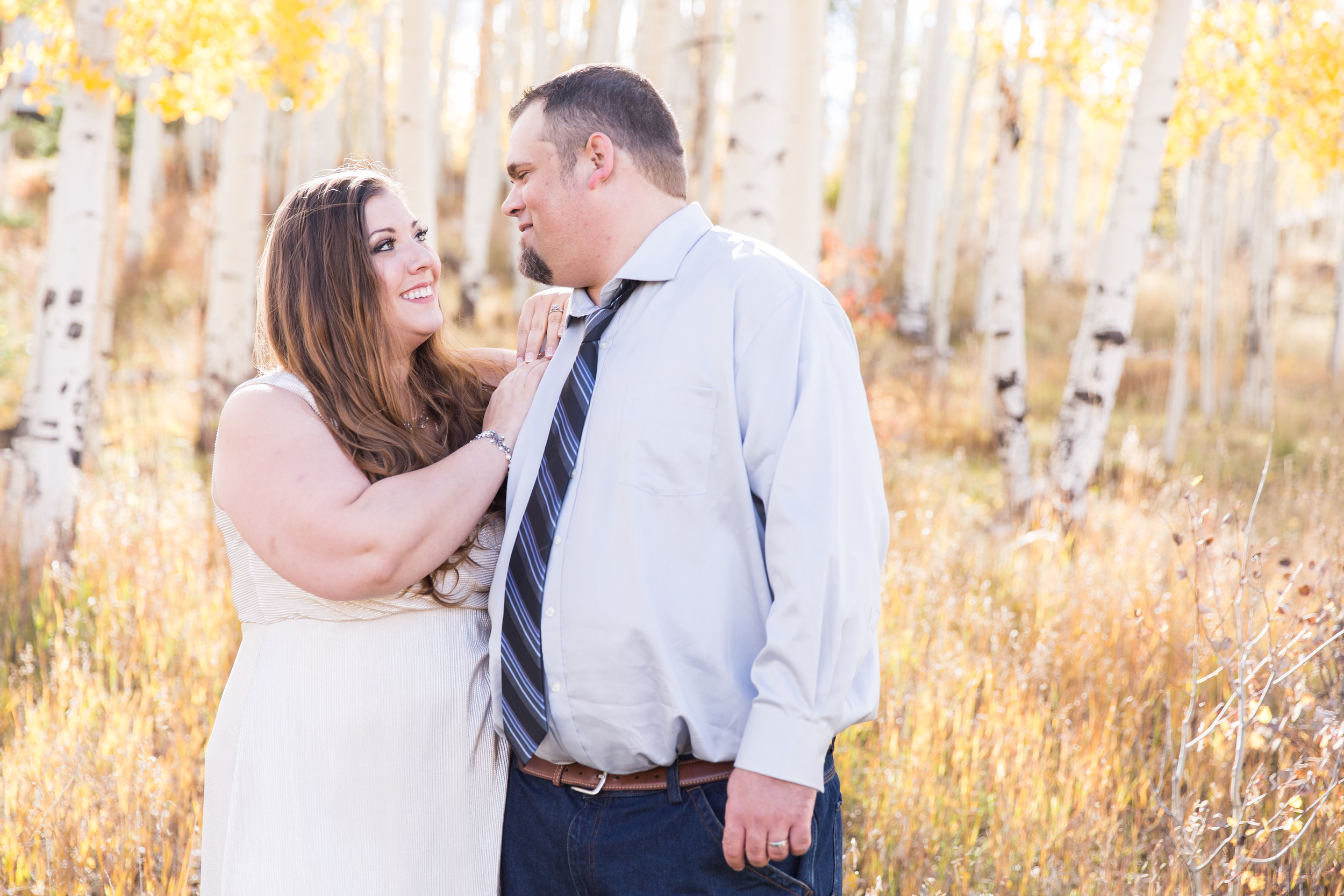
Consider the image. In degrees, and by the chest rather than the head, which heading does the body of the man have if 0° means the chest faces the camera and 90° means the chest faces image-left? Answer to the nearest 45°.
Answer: approximately 45°

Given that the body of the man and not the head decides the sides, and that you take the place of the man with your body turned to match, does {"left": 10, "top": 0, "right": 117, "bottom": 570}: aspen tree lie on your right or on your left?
on your right

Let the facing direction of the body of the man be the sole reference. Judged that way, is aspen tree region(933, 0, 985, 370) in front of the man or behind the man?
behind

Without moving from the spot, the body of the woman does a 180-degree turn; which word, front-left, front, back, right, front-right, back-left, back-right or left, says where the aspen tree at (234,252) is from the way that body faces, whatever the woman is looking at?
front-right

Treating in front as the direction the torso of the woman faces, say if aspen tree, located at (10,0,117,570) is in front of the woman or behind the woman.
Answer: behind

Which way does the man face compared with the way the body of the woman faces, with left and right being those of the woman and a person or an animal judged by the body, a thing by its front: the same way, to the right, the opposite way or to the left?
to the right

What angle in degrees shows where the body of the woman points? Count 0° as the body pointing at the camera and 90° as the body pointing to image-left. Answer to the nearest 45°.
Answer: approximately 315°

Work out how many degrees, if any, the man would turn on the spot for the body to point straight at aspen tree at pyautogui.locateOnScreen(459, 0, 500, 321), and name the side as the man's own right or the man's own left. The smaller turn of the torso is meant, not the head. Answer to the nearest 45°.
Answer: approximately 135° to the man's own right
